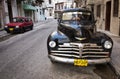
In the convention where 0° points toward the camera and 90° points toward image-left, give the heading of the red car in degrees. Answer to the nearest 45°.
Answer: approximately 45°

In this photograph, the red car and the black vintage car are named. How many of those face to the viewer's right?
0

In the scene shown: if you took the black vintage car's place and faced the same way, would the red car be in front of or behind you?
behind

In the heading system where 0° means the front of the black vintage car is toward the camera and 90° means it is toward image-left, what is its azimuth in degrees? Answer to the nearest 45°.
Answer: approximately 0°

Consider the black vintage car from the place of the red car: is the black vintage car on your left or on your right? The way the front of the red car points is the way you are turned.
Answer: on your left
